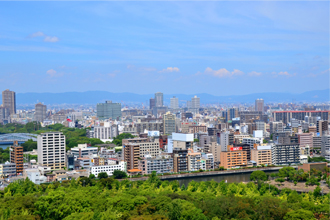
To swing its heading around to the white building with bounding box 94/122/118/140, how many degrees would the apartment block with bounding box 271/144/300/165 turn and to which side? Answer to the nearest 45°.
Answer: approximately 135° to its right

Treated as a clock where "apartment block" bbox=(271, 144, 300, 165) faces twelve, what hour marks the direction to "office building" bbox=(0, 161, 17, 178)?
The office building is roughly at 2 o'clock from the apartment block.

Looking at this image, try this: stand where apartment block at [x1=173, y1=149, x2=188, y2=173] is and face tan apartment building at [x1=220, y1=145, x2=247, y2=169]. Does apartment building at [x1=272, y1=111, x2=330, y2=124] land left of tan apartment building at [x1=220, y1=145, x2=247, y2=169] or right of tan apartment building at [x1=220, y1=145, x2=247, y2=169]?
left

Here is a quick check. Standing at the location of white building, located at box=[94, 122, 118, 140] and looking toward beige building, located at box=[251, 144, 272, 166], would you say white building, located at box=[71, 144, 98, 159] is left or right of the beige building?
right

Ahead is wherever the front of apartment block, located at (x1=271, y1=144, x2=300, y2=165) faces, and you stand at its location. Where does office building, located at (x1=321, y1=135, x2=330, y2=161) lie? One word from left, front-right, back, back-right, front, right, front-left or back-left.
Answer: back-left

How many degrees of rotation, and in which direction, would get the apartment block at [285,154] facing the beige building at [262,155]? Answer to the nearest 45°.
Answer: approximately 45° to its right

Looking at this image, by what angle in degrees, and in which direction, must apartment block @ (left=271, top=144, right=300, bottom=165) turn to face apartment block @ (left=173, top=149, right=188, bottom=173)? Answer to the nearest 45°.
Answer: approximately 45° to its right

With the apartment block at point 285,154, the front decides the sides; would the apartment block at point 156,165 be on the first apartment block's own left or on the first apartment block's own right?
on the first apartment block's own right

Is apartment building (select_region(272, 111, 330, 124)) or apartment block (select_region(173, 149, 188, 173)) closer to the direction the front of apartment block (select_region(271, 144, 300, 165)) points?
the apartment block

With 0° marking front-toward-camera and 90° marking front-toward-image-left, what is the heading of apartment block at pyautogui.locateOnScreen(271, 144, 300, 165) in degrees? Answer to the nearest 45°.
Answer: approximately 0°

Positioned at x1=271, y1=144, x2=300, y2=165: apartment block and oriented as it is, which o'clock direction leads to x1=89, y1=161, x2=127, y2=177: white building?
The white building is roughly at 2 o'clock from the apartment block.

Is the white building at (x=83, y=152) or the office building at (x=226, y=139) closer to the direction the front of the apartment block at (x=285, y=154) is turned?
the white building
